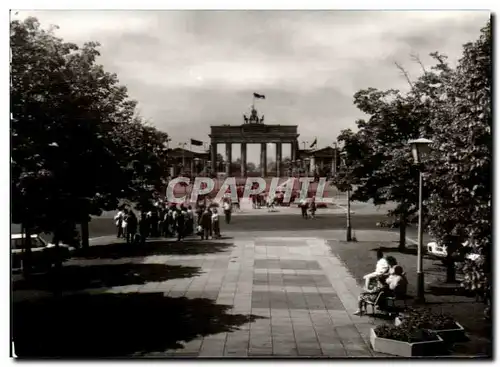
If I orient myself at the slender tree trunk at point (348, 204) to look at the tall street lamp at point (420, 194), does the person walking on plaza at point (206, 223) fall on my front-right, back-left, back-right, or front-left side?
back-right

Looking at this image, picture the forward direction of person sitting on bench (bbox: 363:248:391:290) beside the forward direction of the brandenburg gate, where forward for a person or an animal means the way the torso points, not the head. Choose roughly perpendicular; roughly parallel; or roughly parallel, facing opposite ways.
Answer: roughly perpendicular

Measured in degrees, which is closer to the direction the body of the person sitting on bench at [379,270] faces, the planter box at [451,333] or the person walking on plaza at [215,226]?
the person walking on plaza

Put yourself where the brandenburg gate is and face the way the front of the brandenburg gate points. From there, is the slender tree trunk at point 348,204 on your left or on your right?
on your left

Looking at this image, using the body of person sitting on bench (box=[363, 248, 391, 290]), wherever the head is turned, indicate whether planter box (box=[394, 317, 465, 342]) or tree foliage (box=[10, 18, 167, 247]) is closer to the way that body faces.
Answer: the tree foliage

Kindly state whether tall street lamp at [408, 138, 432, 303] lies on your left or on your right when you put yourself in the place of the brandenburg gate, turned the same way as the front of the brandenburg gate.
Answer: on your left

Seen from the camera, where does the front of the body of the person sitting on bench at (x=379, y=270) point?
to the viewer's left

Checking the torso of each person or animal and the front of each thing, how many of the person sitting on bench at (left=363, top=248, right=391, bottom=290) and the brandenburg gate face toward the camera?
1

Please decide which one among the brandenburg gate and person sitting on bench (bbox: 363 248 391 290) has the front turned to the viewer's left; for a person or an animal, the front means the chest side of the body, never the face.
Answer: the person sitting on bench
